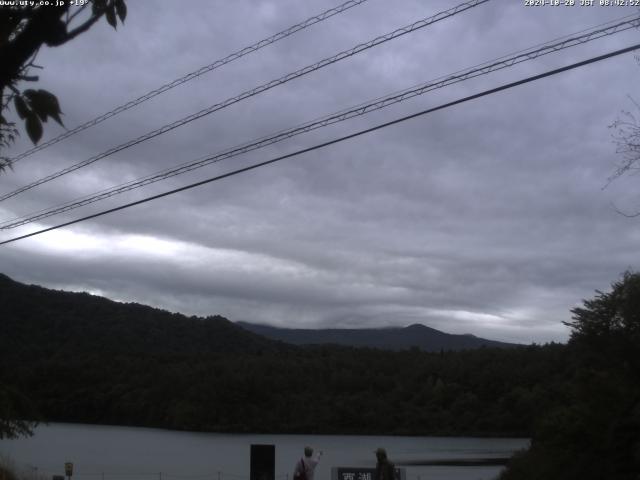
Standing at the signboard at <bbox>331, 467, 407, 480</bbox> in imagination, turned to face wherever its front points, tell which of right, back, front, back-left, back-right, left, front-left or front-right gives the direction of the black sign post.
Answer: right

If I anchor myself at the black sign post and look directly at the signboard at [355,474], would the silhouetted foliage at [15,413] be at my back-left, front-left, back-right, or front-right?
back-left

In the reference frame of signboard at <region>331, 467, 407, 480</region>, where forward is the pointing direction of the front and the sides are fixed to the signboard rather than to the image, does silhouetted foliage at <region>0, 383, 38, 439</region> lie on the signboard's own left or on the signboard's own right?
on the signboard's own right

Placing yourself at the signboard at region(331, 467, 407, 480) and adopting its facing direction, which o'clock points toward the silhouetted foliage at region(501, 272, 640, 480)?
The silhouetted foliage is roughly at 8 o'clock from the signboard.

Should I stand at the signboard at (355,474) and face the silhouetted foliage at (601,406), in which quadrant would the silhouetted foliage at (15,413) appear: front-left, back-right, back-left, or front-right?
back-left

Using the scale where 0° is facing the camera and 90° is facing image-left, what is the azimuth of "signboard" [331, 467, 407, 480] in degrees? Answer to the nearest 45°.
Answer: approximately 0°
